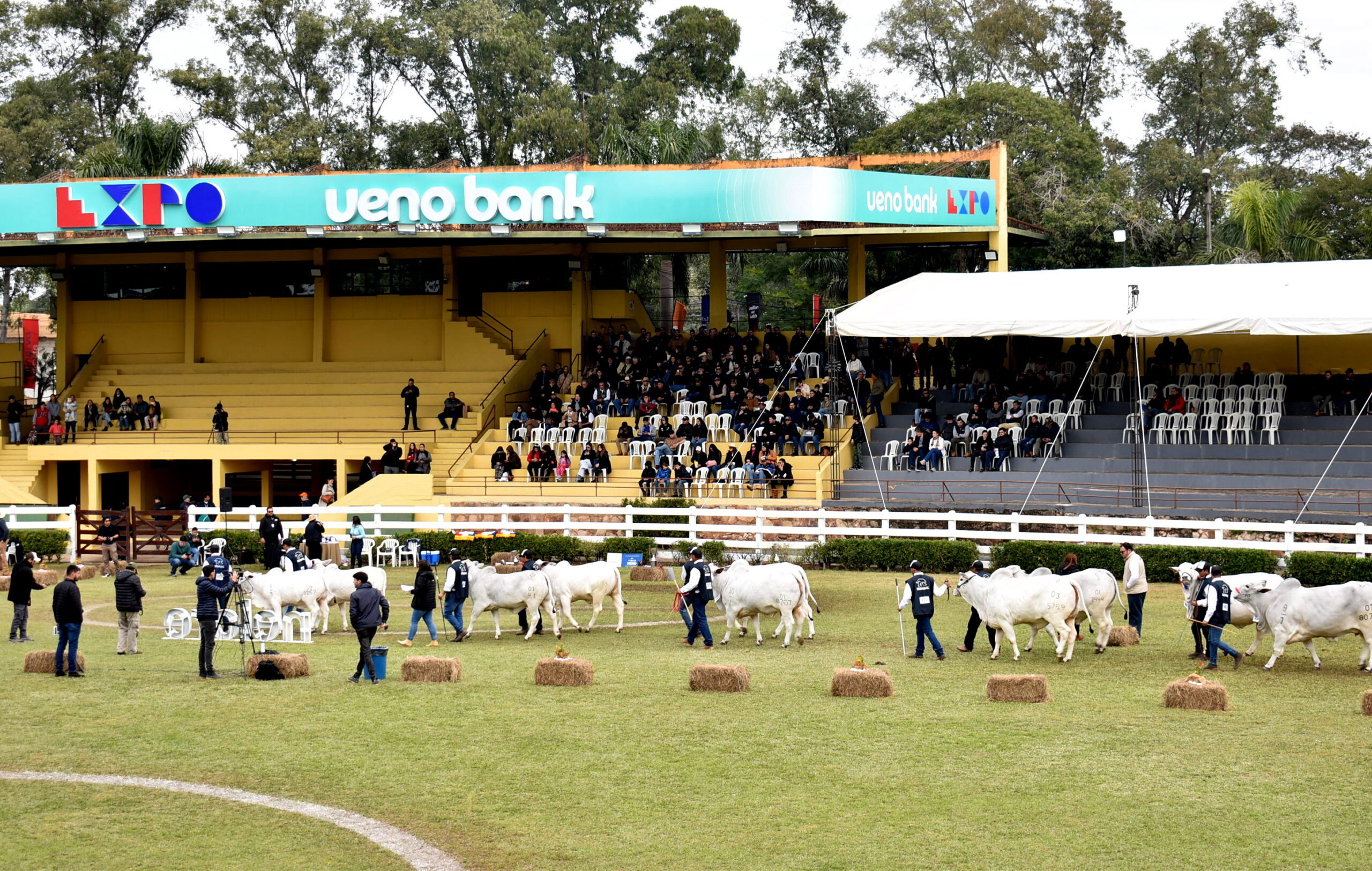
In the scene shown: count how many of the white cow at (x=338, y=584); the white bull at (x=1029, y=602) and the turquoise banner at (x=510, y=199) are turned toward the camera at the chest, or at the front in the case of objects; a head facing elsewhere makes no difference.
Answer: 1

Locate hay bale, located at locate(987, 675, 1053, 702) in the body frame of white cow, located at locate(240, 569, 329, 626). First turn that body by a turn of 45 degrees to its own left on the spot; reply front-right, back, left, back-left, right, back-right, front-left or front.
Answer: left

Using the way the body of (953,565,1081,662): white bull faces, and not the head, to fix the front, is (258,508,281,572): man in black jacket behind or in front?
in front

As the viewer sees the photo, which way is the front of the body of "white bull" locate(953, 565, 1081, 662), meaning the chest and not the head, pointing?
to the viewer's left

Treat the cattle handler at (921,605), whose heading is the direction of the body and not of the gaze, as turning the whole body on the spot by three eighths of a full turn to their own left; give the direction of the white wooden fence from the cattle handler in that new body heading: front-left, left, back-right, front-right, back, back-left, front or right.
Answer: back

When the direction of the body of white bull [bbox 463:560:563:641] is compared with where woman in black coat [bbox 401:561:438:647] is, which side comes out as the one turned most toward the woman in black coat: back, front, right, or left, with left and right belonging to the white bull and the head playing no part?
front

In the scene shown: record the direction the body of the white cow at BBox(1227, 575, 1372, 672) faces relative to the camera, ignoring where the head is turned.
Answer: to the viewer's left

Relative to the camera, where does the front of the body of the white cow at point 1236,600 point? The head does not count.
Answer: to the viewer's left

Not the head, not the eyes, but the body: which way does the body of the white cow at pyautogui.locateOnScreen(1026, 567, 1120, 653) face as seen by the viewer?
to the viewer's left

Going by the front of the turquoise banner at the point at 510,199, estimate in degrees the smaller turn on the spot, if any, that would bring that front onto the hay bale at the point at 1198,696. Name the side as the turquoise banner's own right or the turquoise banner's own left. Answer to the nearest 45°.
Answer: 0° — it already faces it

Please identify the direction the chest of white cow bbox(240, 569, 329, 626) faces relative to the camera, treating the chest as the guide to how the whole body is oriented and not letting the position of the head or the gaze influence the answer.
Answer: to the viewer's left

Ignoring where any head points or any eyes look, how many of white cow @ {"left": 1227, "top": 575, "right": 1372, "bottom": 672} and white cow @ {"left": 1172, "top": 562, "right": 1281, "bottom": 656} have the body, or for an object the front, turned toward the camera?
0

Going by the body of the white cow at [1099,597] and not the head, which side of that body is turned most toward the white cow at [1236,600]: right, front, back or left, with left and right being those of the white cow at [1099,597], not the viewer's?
back

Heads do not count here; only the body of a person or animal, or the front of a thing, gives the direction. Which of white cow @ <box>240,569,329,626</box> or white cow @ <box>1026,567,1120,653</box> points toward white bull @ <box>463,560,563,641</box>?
white cow @ <box>1026,567,1120,653</box>

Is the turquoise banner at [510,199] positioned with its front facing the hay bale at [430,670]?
yes

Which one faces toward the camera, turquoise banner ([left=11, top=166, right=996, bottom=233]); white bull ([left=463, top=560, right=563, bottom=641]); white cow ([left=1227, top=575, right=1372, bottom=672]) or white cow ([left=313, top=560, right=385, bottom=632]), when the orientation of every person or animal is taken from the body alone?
the turquoise banner

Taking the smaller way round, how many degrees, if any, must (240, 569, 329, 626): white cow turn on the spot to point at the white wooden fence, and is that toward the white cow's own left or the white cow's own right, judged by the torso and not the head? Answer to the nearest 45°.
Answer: approximately 135° to the white cow's own right

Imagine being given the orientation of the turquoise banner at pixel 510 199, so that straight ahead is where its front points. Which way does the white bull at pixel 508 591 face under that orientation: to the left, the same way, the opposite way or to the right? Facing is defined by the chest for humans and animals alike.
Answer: to the right
